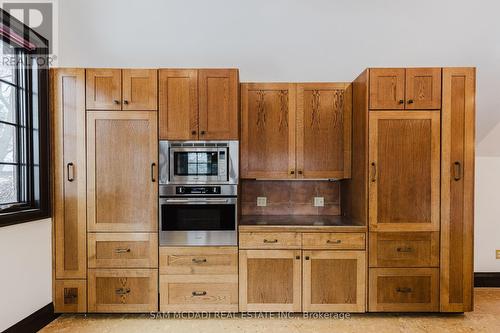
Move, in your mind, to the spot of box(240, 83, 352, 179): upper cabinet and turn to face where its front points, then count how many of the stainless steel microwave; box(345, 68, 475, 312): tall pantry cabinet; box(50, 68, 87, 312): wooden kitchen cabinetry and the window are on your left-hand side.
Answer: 1

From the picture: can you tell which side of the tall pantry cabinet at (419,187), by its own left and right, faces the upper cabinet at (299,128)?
right

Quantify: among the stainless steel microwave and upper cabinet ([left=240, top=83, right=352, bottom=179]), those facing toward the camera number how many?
2

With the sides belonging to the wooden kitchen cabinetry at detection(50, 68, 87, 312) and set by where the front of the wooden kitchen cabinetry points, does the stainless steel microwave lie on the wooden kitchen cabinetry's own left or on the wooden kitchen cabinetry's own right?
on the wooden kitchen cabinetry's own left

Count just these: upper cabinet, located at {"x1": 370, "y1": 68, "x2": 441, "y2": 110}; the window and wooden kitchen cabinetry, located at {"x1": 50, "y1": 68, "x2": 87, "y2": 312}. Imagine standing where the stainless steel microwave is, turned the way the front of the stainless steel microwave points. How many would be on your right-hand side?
2

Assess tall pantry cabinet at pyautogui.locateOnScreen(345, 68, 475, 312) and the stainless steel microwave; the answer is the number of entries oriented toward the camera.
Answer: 2

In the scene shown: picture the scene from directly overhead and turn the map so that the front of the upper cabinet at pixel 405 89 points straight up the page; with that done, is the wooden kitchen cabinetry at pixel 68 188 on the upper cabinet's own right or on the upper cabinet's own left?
on the upper cabinet's own right

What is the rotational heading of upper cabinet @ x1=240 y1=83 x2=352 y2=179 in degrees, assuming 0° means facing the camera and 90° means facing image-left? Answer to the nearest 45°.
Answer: approximately 0°

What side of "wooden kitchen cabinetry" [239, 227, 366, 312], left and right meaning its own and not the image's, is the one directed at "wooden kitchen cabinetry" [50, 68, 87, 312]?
right

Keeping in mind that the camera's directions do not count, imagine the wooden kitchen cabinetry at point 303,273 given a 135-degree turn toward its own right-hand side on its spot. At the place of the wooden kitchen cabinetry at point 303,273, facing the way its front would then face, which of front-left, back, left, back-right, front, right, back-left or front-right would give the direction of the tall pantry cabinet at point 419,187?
back-right

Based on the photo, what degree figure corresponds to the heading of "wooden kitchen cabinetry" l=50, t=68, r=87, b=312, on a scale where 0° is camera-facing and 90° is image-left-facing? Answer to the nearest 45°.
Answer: approximately 0°
